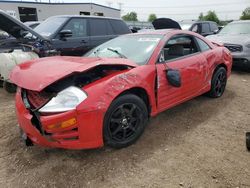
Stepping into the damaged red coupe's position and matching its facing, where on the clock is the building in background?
The building in background is roughly at 4 o'clock from the damaged red coupe.

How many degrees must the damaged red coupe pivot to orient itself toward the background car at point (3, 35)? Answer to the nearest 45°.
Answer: approximately 90° to its right

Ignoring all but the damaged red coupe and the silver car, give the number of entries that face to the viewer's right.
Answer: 0

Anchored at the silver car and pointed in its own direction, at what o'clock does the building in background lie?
The building in background is roughly at 3 o'clock from the silver car.

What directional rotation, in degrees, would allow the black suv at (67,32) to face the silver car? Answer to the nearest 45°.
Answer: approximately 135° to its left

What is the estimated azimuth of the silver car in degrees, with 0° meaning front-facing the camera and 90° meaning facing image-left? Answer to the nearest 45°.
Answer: approximately 45°

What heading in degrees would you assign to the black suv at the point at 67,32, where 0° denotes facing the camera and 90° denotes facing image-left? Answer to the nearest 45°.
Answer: approximately 45°

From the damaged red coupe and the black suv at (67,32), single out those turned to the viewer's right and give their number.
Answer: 0

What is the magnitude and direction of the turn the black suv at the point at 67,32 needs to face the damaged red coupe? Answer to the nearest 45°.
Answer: approximately 45° to its left

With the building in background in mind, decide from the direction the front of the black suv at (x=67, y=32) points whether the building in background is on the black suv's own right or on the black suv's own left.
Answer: on the black suv's own right

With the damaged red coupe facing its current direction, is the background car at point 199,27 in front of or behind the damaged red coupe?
behind
